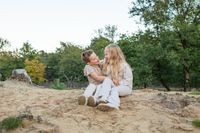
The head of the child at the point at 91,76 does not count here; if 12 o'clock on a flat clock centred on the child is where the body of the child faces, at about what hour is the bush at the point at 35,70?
The bush is roughly at 7 o'clock from the child.

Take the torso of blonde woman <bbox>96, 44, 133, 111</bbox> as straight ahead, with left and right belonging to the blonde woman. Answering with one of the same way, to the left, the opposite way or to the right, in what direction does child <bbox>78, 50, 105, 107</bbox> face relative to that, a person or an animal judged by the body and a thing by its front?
to the left

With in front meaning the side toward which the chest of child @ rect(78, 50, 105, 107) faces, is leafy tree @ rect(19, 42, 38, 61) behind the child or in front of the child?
behind

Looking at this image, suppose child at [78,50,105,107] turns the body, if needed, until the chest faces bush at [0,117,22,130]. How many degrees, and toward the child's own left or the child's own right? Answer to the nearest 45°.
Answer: approximately 90° to the child's own right

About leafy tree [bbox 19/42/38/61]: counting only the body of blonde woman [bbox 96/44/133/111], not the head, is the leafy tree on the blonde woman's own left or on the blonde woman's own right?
on the blonde woman's own right

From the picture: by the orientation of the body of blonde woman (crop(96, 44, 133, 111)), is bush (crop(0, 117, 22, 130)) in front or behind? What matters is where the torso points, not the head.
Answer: in front

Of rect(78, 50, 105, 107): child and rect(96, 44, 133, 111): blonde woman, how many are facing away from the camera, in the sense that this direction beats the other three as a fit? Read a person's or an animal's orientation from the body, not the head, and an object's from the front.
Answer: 0

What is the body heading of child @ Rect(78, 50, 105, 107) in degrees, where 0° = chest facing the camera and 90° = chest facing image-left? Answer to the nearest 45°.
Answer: approximately 315°

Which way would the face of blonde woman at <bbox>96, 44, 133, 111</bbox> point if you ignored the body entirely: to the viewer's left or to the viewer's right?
to the viewer's left
